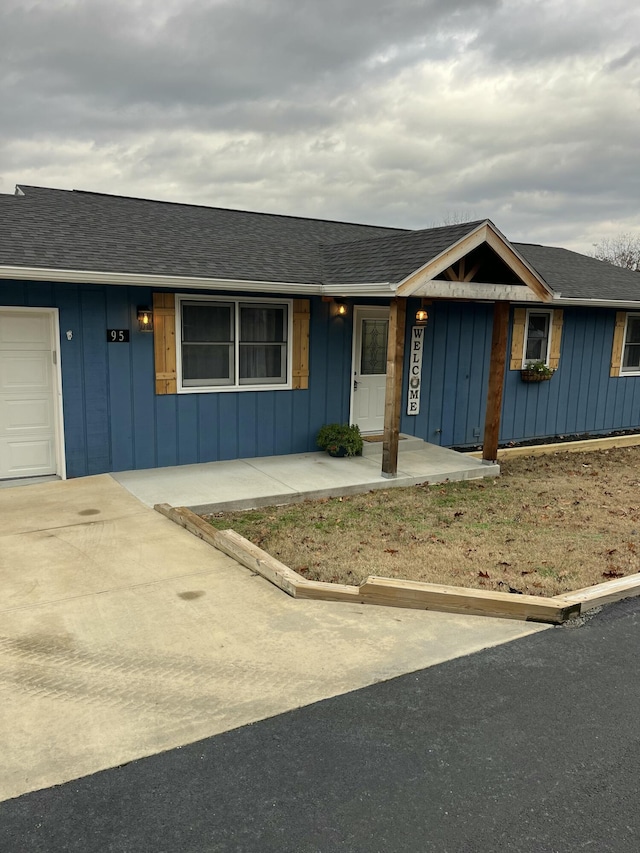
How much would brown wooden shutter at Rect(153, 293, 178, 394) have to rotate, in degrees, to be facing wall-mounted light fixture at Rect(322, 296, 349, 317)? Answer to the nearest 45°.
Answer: approximately 90° to its left

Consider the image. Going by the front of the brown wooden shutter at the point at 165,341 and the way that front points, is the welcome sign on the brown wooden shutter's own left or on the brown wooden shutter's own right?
on the brown wooden shutter's own left

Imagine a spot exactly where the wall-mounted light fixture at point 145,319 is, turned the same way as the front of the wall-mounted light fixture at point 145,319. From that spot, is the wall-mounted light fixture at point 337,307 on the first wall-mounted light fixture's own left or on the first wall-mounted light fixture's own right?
on the first wall-mounted light fixture's own left

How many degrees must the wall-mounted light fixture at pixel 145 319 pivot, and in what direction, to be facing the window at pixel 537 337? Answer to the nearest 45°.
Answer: approximately 90° to its left

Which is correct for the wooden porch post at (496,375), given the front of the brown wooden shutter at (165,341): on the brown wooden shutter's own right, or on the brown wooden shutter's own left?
on the brown wooden shutter's own left

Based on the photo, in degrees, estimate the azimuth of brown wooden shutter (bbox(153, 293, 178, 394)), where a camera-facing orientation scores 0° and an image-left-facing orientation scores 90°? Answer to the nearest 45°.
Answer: approximately 0°

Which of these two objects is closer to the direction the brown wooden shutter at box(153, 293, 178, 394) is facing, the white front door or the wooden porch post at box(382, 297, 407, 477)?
the wooden porch post

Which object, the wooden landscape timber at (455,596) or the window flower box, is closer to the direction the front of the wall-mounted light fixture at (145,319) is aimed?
the wooden landscape timber

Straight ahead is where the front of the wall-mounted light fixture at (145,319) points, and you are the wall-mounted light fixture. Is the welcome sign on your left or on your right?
on your left

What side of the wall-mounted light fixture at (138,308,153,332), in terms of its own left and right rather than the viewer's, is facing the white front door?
left
